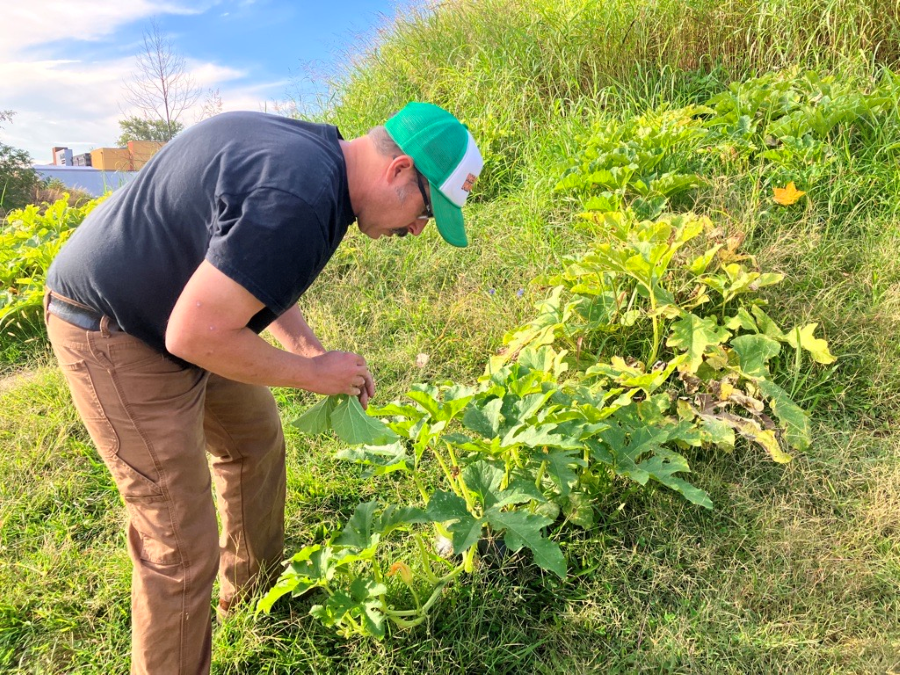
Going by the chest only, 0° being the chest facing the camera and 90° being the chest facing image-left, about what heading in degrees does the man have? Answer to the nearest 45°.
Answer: approximately 270°

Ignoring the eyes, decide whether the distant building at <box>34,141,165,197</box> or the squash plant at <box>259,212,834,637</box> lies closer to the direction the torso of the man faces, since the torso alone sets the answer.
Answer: the squash plant

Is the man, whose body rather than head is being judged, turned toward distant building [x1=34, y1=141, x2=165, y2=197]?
no

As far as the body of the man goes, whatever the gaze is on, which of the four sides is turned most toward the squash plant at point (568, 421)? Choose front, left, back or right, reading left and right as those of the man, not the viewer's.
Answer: front

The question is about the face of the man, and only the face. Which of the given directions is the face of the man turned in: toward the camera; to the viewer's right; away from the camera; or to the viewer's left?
to the viewer's right
